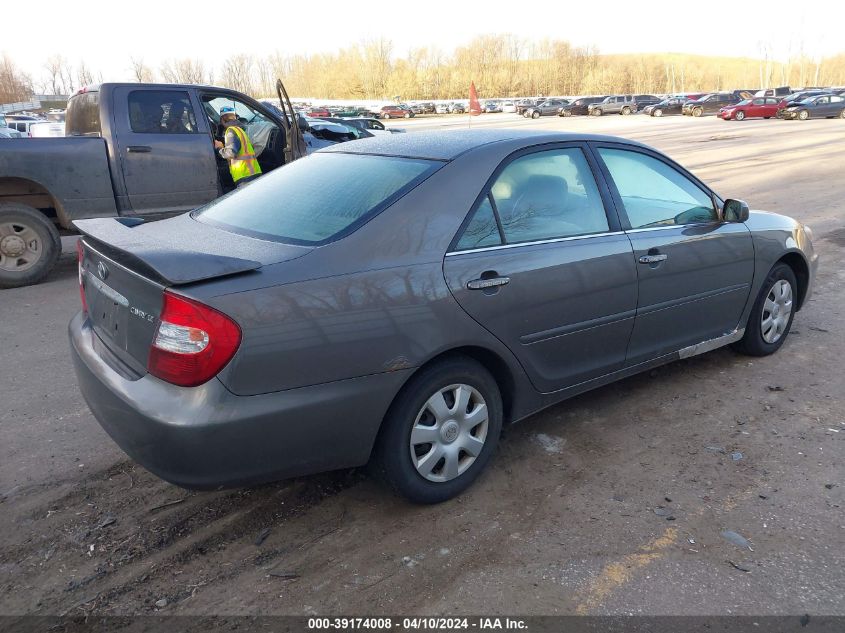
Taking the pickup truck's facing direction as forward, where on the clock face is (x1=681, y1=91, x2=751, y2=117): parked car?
The parked car is roughly at 12 o'clock from the pickup truck.

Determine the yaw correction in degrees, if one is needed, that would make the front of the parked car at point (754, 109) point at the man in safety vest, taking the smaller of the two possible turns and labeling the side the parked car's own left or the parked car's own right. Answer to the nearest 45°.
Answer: approximately 45° to the parked car's own left

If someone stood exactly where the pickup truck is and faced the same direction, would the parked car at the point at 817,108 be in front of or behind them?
in front

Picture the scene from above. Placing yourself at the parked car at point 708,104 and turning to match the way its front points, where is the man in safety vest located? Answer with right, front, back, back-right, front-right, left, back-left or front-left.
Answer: front-left

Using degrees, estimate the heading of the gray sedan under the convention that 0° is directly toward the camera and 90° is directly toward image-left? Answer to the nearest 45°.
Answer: approximately 225°

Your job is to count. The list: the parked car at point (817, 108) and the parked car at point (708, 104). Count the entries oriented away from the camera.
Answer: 0

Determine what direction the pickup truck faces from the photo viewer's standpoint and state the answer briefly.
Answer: facing away from the viewer and to the right of the viewer

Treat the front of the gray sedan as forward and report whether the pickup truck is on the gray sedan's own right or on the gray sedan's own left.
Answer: on the gray sedan's own left

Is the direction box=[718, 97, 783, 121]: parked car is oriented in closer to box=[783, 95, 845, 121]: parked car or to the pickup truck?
the pickup truck

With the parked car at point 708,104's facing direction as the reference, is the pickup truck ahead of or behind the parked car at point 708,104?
ahead

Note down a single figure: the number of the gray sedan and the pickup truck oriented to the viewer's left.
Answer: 0
